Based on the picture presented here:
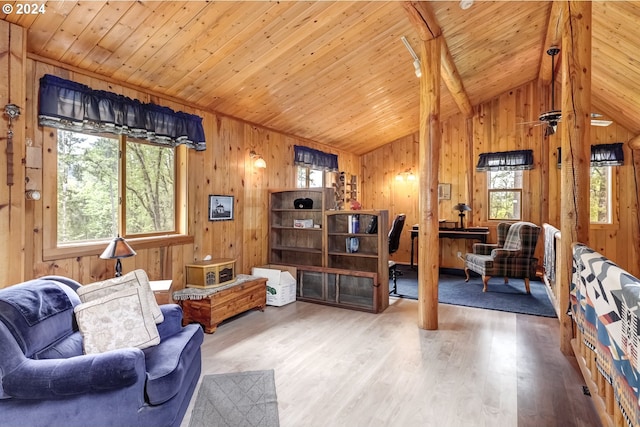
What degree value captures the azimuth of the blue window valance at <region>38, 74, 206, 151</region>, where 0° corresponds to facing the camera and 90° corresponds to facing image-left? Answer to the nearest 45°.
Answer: approximately 315°

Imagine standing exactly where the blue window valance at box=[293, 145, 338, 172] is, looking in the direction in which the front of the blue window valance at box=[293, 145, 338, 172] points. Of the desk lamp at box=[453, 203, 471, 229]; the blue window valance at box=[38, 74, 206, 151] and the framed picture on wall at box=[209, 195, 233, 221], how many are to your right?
2

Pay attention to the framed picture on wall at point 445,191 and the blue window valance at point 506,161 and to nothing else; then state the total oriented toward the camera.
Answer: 2

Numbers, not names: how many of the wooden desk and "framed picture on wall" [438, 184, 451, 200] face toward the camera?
2

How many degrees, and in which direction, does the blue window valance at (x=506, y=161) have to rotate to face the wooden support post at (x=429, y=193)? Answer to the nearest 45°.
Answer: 0° — it already faces it

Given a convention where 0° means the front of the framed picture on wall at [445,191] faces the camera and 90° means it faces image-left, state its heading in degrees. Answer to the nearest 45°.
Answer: approximately 0°

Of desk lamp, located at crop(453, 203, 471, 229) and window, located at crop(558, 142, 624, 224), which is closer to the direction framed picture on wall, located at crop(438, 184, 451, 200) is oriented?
the desk lamp
